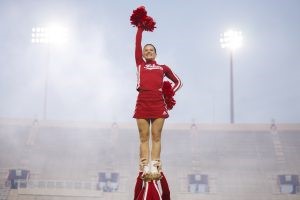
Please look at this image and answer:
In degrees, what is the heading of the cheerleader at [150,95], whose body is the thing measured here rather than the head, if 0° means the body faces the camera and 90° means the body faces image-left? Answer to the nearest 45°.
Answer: approximately 0°
